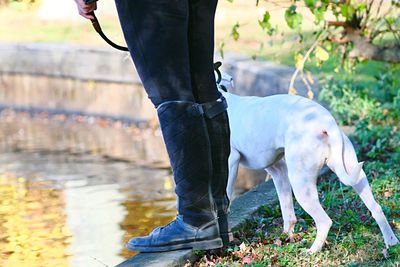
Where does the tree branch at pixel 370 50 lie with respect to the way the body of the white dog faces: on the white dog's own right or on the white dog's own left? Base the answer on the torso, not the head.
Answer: on the white dog's own right

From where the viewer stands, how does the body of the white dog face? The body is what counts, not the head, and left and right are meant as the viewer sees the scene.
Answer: facing away from the viewer and to the left of the viewer
